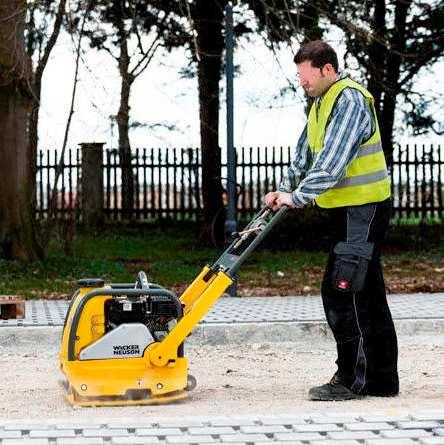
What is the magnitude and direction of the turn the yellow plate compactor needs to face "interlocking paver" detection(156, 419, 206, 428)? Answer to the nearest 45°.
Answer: approximately 90° to its left

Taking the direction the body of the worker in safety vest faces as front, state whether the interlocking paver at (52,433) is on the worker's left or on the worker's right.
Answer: on the worker's left

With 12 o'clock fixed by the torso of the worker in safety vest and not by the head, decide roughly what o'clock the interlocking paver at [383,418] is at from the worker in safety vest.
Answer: The interlocking paver is roughly at 9 o'clock from the worker in safety vest.

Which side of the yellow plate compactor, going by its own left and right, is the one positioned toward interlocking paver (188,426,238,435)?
left

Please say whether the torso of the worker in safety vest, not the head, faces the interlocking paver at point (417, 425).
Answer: no

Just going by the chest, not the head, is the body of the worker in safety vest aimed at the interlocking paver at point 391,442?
no

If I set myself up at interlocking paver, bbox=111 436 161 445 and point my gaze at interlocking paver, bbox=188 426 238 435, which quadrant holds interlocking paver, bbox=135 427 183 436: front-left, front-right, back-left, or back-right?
front-left

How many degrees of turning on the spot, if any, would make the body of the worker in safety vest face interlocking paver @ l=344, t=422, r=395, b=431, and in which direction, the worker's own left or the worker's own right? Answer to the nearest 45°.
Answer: approximately 90° to the worker's own left

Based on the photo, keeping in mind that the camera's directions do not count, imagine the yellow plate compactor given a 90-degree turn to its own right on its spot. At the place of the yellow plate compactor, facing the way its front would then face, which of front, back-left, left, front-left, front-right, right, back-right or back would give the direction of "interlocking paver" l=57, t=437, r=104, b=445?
back

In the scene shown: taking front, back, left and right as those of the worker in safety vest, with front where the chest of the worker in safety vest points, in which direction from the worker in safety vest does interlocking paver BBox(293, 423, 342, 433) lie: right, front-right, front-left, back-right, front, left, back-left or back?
left

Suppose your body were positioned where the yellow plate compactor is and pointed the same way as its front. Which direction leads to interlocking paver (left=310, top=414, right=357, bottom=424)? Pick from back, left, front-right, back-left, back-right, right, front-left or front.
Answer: back-left

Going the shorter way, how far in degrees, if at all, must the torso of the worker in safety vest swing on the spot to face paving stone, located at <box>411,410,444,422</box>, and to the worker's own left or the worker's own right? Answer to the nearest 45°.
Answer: approximately 90° to the worker's own left

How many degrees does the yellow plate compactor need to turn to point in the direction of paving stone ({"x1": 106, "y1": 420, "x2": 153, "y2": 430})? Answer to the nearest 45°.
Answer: approximately 90° to its left

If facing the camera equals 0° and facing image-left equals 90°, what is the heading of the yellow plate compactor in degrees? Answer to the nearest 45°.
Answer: approximately 90°

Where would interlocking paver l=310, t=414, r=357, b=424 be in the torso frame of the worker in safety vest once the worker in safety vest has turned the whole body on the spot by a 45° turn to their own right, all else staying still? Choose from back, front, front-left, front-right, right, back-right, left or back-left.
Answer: back-left

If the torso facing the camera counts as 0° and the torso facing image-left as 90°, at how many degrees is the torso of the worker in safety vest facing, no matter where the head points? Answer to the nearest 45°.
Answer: approximately 90°
